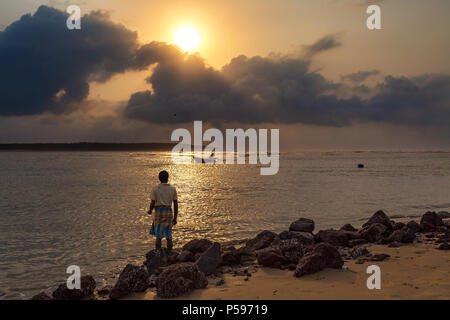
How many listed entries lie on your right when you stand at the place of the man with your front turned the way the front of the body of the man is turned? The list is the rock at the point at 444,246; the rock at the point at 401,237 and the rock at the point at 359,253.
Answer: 3

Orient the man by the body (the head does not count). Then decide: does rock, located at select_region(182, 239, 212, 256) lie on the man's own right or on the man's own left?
on the man's own right

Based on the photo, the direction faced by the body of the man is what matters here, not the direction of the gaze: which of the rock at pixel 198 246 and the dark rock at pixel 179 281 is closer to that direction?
the rock

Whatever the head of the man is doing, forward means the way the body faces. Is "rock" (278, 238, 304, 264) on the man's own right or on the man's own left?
on the man's own right

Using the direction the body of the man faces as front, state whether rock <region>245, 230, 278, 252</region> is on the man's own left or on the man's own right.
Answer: on the man's own right

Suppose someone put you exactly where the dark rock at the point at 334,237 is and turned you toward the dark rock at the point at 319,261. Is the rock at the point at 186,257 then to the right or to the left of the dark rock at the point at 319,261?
right

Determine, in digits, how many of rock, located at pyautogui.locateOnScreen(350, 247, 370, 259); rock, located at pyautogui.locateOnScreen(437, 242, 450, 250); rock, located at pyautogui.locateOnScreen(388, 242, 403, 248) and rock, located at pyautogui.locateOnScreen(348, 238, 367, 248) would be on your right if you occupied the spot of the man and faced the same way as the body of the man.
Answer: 4

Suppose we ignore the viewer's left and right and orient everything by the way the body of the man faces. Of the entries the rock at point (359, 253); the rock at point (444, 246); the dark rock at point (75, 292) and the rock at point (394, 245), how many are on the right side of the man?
3

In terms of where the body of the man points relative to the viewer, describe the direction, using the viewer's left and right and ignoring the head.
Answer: facing away from the viewer

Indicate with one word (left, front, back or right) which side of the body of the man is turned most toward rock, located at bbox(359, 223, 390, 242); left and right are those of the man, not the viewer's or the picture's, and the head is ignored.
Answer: right

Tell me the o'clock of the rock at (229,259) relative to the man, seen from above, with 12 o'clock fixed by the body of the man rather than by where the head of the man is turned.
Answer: The rock is roughly at 4 o'clock from the man.

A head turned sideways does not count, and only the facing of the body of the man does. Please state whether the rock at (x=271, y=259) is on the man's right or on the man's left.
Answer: on the man's right
